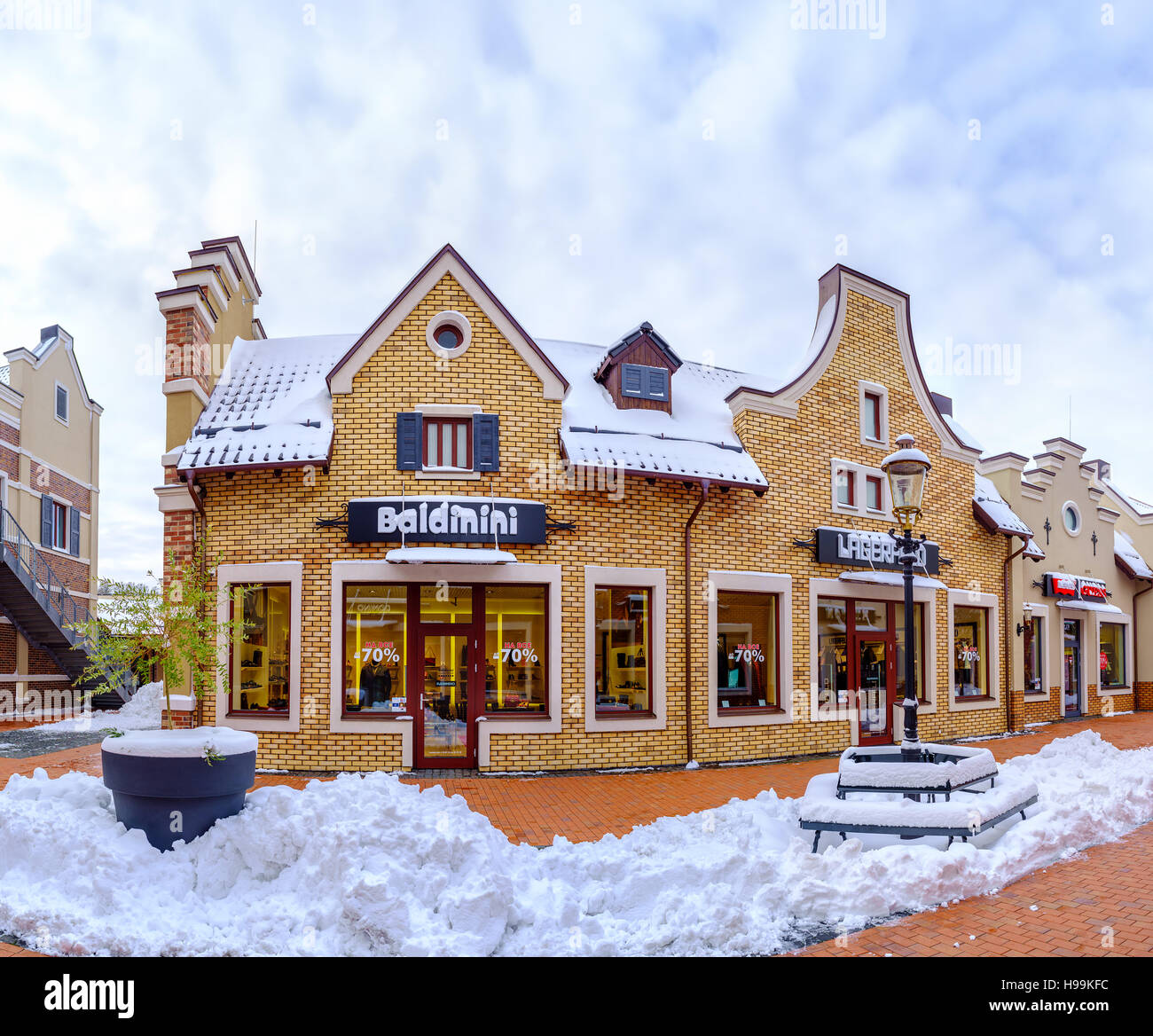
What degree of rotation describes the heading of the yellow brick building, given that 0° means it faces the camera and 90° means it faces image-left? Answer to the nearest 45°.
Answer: approximately 0°

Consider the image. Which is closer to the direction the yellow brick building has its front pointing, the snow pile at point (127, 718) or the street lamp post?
the street lamp post

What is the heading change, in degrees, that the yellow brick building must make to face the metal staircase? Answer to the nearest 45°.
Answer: approximately 135° to its right

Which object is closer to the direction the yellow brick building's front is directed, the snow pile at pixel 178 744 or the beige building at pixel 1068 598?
the snow pile

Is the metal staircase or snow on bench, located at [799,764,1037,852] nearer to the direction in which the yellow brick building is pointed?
the snow on bench
